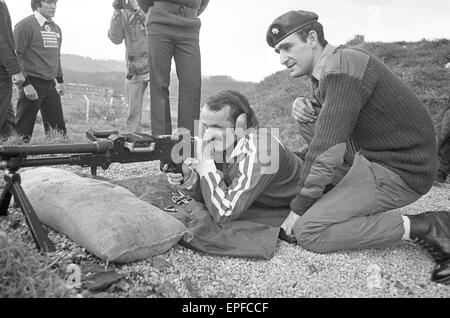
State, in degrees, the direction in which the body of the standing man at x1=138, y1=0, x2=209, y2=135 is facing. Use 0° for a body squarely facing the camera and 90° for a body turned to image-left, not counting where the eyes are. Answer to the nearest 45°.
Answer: approximately 0°

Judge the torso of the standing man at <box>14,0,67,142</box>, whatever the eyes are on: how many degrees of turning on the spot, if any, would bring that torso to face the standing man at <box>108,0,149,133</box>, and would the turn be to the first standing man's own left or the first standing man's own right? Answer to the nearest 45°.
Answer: approximately 45° to the first standing man's own left

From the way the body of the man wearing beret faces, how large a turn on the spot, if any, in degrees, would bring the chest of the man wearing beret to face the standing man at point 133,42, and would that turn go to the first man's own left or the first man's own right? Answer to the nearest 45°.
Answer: approximately 45° to the first man's own right

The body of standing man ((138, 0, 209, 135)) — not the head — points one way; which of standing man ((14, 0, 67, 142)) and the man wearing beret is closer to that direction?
the man wearing beret

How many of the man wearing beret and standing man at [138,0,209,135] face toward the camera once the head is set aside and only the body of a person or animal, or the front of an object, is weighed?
1

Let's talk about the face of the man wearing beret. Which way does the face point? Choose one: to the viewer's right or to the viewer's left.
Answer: to the viewer's left
